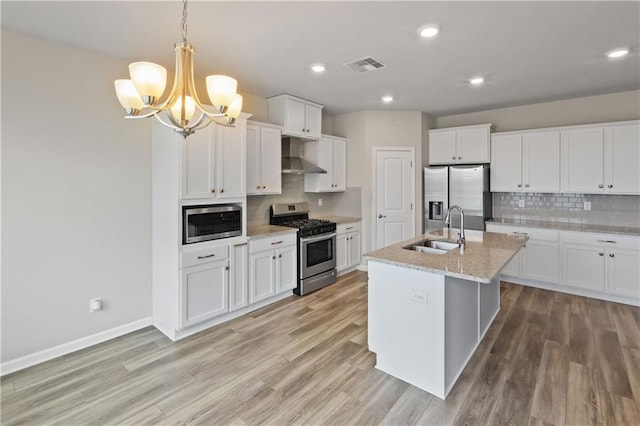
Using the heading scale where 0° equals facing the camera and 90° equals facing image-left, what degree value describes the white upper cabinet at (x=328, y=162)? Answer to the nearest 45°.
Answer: approximately 315°

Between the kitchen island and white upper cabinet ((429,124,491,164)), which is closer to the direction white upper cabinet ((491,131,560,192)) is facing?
the kitchen island

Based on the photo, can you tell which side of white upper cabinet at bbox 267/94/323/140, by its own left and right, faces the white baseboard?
right

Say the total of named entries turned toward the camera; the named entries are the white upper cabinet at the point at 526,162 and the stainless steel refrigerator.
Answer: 2

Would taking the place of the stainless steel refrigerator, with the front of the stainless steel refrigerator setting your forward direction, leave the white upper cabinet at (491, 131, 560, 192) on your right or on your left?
on your left

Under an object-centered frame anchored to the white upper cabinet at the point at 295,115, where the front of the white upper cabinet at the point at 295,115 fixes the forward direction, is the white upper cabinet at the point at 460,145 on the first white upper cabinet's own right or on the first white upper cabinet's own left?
on the first white upper cabinet's own left

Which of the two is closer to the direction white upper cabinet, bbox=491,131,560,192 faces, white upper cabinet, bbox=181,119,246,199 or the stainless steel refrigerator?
the white upper cabinet

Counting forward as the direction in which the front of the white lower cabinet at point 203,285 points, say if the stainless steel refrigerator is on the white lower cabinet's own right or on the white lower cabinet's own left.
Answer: on the white lower cabinet's own left

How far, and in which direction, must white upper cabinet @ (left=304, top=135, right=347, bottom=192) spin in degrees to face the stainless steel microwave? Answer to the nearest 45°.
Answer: approximately 90° to its right

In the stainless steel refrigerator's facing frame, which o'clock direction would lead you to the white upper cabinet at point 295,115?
The white upper cabinet is roughly at 2 o'clock from the stainless steel refrigerator.
